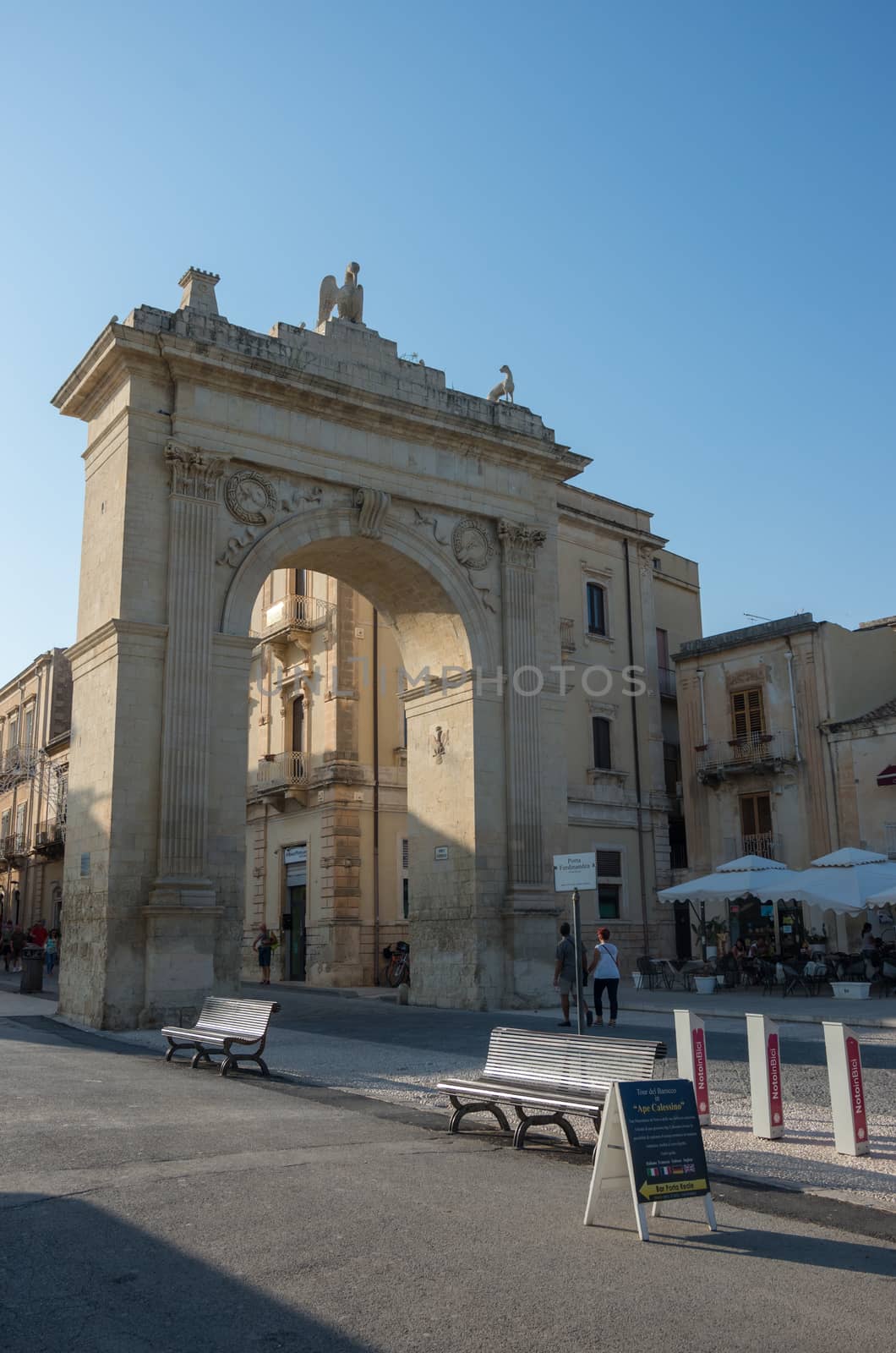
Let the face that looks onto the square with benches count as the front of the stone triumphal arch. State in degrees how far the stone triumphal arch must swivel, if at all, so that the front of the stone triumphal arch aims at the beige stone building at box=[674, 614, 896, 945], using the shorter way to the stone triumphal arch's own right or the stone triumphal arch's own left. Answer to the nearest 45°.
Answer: approximately 90° to the stone triumphal arch's own left

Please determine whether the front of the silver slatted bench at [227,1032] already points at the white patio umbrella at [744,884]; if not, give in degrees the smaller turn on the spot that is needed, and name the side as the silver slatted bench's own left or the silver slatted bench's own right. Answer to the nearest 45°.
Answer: approximately 180°

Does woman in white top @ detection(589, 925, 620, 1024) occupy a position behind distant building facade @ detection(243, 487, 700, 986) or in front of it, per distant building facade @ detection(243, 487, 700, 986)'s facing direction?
in front

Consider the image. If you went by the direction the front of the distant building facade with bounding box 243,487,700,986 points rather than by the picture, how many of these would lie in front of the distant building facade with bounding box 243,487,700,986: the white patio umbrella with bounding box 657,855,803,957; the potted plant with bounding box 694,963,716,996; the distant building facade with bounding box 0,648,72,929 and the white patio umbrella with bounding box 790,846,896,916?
3

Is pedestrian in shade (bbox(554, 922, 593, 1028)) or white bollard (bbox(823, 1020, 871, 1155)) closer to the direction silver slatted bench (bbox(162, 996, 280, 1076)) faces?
the white bollard

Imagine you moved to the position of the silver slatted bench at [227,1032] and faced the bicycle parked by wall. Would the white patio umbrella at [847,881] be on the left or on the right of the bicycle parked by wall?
right

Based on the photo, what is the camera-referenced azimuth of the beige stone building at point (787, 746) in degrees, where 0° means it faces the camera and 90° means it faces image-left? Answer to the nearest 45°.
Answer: approximately 45°

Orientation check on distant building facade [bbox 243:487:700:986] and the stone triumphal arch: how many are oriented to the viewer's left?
0

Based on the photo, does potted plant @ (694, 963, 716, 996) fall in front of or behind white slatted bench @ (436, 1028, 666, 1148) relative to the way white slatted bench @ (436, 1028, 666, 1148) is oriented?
behind

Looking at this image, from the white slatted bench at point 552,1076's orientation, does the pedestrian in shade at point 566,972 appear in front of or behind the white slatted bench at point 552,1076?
behind
